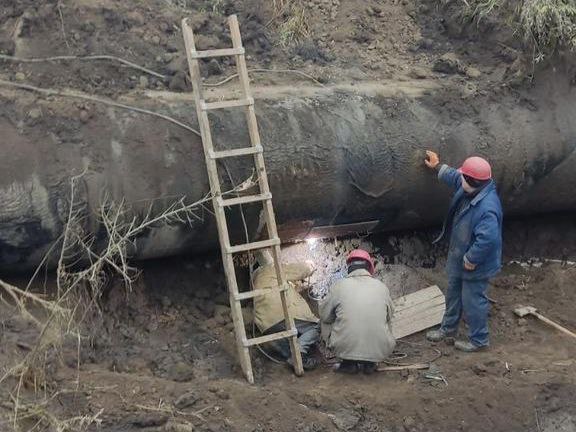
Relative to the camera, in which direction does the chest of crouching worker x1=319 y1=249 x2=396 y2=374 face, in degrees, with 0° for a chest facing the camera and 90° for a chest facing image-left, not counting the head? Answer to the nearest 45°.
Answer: approximately 180°

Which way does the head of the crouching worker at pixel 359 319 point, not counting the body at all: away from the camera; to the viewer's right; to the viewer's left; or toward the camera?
away from the camera

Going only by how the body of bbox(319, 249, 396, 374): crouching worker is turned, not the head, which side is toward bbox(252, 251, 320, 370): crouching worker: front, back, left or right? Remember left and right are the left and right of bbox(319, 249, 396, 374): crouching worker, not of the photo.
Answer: left

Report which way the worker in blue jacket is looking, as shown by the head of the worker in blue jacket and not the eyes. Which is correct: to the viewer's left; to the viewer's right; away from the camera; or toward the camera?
to the viewer's left

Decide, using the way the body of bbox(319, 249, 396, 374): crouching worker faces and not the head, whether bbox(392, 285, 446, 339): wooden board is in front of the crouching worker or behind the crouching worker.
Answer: in front

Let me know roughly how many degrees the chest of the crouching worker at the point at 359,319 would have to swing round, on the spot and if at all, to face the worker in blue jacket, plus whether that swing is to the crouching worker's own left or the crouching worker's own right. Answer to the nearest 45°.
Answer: approximately 45° to the crouching worker's own right
